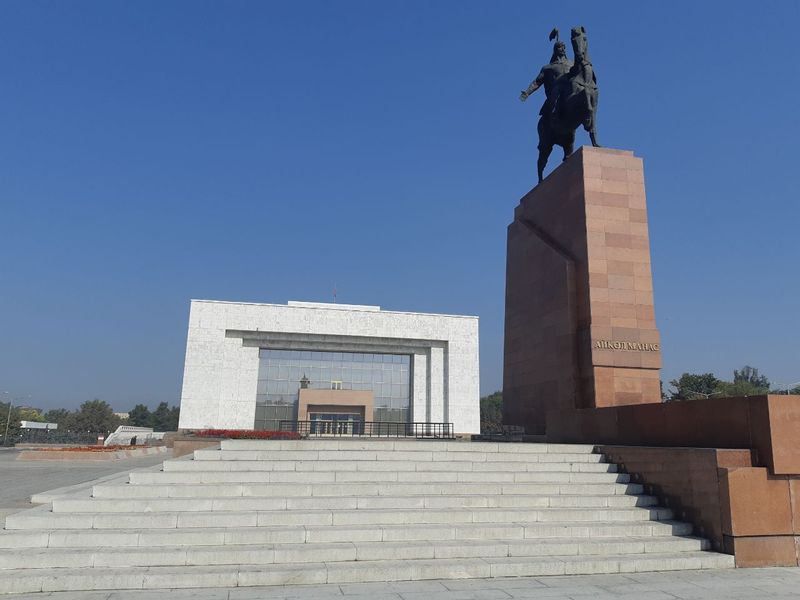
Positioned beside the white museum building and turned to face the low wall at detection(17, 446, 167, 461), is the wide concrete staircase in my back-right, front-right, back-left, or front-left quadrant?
front-left

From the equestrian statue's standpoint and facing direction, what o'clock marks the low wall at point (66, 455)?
The low wall is roughly at 5 o'clock from the equestrian statue.

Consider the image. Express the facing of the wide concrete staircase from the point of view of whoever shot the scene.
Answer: facing the viewer

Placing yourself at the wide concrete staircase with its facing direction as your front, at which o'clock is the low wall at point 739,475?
The low wall is roughly at 9 o'clock from the wide concrete staircase.

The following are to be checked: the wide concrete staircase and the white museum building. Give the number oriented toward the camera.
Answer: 2

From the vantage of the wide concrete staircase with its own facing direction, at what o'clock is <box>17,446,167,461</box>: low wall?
The low wall is roughly at 5 o'clock from the wide concrete staircase.

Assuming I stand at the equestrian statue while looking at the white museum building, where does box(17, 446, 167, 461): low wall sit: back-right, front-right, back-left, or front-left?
front-left

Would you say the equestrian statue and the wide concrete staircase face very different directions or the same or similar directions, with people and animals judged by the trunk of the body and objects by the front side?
same or similar directions

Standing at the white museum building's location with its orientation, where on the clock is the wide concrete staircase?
The wide concrete staircase is roughly at 12 o'clock from the white museum building.

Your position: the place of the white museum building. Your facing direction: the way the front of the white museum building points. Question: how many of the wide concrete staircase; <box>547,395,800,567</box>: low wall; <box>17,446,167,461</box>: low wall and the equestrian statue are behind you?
0

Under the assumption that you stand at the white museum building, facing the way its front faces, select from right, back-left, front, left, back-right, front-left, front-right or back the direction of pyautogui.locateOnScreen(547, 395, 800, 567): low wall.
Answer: front

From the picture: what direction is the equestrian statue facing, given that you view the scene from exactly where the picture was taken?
facing the viewer and to the right of the viewer

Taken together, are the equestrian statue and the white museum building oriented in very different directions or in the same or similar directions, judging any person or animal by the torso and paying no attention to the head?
same or similar directions

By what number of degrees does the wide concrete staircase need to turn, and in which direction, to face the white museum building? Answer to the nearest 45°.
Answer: approximately 180°

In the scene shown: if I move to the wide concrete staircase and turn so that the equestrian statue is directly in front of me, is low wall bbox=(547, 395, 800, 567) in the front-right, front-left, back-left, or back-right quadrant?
front-right

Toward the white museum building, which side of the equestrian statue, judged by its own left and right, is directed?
back

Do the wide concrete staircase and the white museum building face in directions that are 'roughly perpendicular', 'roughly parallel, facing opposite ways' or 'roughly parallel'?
roughly parallel
